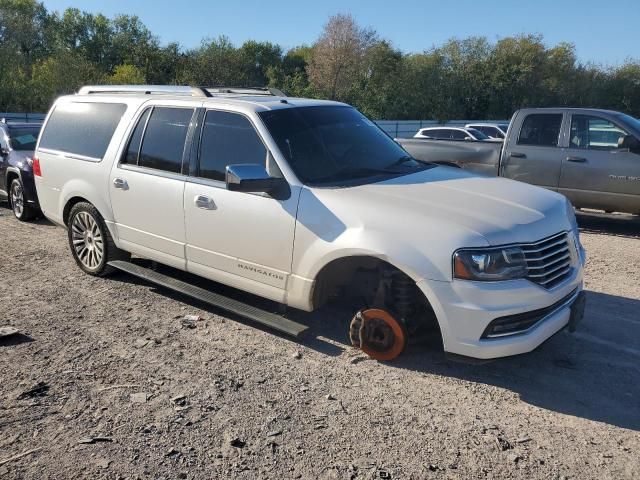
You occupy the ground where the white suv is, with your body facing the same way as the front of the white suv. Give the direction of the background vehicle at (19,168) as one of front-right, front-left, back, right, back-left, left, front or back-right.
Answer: back

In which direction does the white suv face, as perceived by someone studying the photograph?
facing the viewer and to the right of the viewer

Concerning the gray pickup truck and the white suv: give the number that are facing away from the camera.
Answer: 0

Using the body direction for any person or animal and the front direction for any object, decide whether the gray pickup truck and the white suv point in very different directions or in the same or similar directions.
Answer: same or similar directions

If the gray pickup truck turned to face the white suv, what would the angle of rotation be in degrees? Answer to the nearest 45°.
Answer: approximately 90° to its right

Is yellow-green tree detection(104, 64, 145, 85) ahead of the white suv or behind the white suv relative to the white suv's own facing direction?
behind

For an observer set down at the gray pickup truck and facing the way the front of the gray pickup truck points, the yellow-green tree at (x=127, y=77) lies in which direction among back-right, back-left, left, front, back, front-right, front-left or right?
back-left

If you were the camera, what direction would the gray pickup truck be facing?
facing to the right of the viewer

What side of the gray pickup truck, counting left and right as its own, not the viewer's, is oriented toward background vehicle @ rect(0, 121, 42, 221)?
back

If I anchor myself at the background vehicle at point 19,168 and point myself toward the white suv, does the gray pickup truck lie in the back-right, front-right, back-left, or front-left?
front-left
